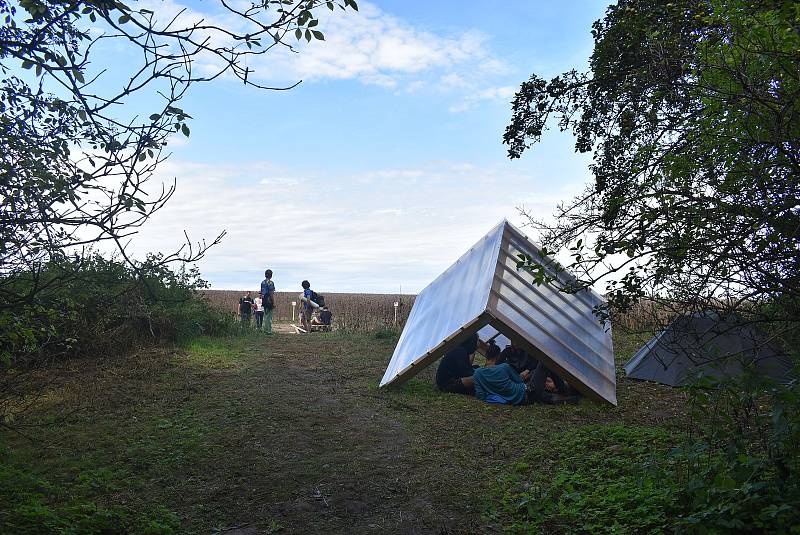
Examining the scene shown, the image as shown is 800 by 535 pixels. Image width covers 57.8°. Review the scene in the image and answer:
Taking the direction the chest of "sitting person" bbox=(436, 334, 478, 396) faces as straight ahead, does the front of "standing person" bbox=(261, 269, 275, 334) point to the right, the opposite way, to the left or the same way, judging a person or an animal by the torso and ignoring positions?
to the left

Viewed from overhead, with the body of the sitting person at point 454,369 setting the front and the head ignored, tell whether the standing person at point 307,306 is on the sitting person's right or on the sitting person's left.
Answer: on the sitting person's left

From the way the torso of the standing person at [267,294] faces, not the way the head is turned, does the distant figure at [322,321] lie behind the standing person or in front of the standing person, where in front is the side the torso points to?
in front

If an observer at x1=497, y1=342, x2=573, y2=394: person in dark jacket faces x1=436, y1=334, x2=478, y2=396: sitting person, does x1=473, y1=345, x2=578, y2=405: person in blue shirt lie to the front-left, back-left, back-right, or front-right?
front-left

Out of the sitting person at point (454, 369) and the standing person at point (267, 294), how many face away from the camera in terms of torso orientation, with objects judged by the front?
1
